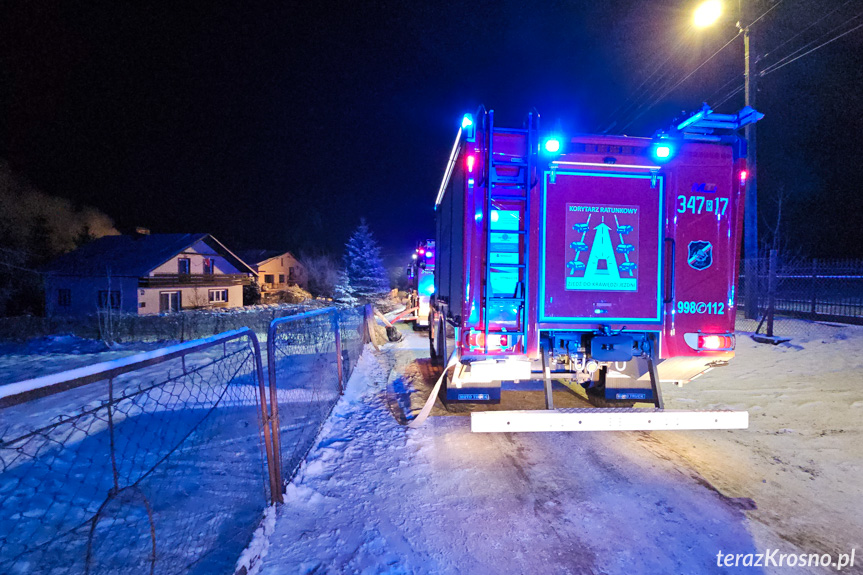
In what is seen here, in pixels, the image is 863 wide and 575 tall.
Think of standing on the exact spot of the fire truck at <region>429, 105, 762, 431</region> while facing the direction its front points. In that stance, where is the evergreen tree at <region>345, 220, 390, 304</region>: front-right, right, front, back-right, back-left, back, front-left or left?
front-left

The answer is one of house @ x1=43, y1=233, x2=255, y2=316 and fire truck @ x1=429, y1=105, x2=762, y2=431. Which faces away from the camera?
the fire truck

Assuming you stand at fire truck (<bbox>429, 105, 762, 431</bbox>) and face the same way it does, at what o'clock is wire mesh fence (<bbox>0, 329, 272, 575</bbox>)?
The wire mesh fence is roughly at 8 o'clock from the fire truck.

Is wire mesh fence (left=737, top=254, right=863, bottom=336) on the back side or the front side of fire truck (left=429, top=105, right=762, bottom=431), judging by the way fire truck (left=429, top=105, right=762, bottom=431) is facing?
on the front side

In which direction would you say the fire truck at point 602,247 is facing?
away from the camera

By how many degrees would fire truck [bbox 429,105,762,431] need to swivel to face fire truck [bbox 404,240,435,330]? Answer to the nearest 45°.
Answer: approximately 45° to its left

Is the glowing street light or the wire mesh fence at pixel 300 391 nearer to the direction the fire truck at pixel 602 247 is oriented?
the glowing street light

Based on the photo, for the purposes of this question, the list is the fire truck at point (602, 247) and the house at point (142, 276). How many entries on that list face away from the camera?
1

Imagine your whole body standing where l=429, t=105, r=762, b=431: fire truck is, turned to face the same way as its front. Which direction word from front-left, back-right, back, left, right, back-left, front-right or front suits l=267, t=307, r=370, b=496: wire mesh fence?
left

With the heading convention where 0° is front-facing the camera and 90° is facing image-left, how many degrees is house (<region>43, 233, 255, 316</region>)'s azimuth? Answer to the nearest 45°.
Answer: approximately 315°
